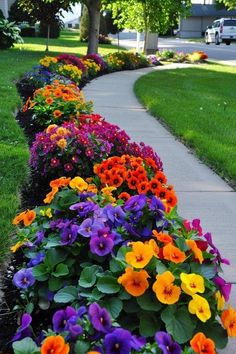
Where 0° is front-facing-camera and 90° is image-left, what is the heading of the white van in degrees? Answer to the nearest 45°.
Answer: approximately 135°

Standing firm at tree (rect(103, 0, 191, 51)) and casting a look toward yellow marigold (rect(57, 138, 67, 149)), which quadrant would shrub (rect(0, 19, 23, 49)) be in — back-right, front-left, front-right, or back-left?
front-right
